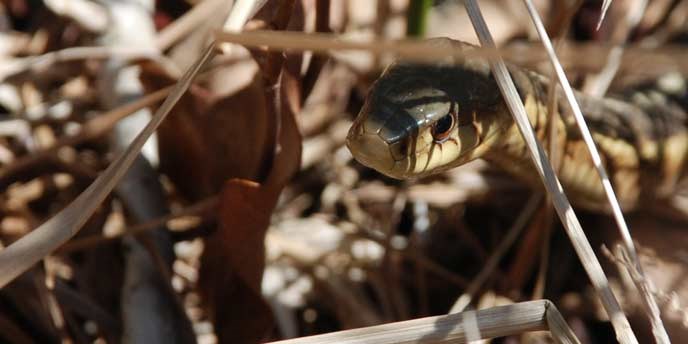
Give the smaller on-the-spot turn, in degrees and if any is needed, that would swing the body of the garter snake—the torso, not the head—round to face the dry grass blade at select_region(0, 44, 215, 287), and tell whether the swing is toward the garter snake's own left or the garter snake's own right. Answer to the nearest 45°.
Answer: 0° — it already faces it

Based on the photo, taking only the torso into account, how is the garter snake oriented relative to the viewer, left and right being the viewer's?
facing the viewer and to the left of the viewer

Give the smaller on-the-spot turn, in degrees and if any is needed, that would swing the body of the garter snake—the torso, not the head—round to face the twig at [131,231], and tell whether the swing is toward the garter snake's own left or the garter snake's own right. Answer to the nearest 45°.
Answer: approximately 45° to the garter snake's own right
